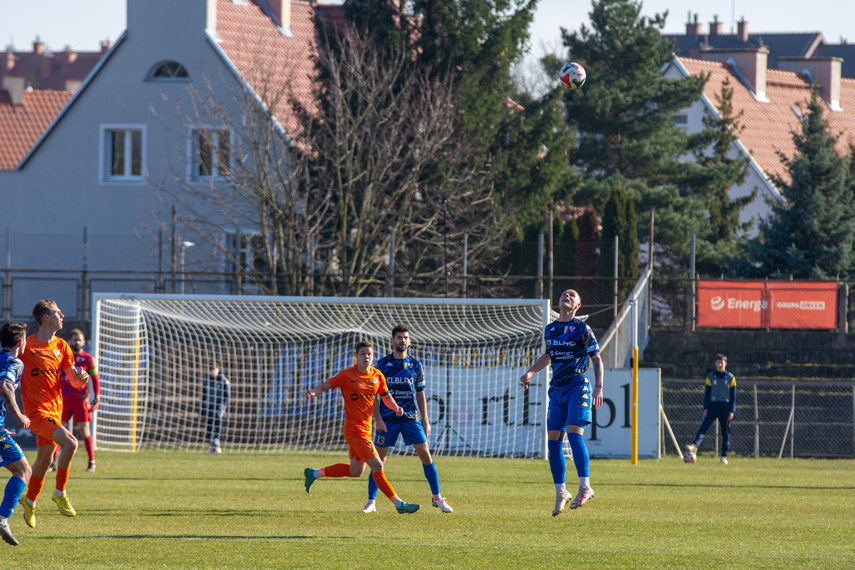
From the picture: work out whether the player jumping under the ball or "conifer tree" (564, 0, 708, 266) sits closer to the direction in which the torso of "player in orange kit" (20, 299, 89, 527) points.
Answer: the player jumping under the ball

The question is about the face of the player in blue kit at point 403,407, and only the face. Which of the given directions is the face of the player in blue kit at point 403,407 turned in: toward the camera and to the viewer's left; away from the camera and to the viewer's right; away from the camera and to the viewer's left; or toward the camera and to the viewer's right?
toward the camera and to the viewer's right

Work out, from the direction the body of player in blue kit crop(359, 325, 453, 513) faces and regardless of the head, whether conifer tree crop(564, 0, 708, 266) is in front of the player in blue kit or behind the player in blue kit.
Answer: behind

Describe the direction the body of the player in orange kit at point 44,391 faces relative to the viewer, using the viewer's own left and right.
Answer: facing the viewer and to the right of the viewer

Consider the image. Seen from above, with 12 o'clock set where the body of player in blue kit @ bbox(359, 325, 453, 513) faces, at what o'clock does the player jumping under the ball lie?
The player jumping under the ball is roughly at 10 o'clock from the player in blue kit.

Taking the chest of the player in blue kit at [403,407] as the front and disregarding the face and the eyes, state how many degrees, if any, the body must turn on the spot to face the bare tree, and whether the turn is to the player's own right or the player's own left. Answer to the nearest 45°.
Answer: approximately 180°

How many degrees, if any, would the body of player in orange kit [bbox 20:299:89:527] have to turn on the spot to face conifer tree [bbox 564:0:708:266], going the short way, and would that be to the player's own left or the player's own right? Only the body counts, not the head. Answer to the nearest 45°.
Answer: approximately 90° to the player's own left

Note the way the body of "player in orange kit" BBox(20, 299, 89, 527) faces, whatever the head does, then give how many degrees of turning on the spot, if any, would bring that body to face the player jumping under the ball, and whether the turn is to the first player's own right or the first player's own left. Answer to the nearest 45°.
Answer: approximately 45° to the first player's own left

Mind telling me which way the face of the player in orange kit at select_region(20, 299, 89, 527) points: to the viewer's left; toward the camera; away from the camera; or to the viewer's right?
to the viewer's right

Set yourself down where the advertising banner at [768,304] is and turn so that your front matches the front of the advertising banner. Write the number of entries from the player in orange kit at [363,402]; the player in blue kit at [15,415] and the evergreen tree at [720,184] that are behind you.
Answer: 1

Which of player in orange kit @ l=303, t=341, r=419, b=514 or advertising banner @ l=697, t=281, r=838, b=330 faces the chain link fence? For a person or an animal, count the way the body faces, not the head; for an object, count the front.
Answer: the advertising banner

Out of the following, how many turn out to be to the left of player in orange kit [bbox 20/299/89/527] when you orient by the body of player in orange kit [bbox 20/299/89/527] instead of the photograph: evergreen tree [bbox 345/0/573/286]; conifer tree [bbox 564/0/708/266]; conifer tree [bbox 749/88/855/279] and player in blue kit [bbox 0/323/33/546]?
3

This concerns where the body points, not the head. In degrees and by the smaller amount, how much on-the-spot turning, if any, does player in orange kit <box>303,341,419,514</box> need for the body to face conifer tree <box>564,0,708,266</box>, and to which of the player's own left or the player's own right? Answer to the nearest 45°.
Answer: approximately 135° to the player's own left

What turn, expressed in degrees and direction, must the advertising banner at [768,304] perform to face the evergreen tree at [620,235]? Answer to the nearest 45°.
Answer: approximately 135° to its right

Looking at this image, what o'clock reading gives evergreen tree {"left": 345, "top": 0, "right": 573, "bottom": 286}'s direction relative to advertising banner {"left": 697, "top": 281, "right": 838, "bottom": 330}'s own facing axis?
The evergreen tree is roughly at 3 o'clock from the advertising banner.

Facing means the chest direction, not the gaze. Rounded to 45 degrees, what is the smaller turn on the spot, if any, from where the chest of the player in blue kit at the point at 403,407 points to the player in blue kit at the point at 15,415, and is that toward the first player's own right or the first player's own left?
approximately 45° to the first player's own right

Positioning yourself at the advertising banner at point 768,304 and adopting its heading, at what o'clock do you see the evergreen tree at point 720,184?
The evergreen tree is roughly at 6 o'clock from the advertising banner.
